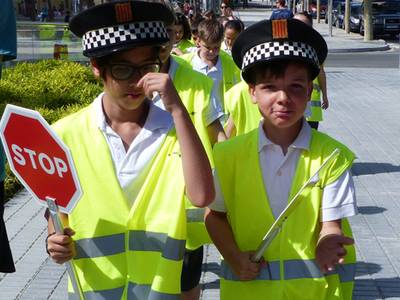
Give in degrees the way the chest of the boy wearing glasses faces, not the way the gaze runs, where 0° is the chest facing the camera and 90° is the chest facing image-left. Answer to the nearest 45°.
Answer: approximately 0°

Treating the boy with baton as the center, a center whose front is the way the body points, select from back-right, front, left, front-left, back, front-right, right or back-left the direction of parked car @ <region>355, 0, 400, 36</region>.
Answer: back

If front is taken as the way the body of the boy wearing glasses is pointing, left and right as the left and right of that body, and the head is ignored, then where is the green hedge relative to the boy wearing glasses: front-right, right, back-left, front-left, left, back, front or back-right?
back

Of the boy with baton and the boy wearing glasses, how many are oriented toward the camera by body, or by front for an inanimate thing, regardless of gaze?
2

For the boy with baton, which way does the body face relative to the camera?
toward the camera

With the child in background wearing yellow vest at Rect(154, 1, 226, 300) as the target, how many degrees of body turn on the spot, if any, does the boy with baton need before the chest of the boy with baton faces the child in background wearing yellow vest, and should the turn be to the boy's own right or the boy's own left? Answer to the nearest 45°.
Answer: approximately 180°

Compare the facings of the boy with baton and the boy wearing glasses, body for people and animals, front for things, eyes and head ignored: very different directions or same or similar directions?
same or similar directions

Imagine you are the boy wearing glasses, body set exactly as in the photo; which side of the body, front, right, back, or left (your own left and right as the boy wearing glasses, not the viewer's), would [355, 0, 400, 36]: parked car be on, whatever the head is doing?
back
